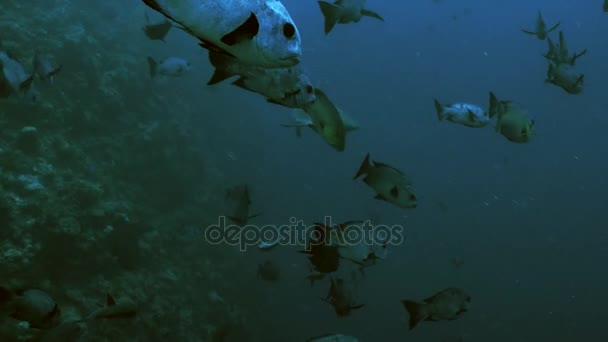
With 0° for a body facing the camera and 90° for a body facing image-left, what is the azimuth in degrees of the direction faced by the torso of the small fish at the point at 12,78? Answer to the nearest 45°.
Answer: approximately 90°

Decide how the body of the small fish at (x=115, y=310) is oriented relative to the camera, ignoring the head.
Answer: to the viewer's right

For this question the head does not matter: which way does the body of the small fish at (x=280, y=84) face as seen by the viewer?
to the viewer's right

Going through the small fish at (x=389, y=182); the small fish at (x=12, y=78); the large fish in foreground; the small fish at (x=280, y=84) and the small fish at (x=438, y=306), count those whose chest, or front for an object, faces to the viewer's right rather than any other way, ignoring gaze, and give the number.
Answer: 4

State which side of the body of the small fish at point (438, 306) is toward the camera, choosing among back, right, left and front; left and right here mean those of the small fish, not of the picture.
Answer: right

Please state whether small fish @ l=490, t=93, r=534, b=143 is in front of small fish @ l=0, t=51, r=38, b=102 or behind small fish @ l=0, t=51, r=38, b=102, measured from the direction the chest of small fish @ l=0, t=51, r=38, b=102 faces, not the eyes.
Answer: behind

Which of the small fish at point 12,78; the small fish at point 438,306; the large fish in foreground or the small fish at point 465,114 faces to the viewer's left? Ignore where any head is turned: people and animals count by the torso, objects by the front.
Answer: the small fish at point 12,78

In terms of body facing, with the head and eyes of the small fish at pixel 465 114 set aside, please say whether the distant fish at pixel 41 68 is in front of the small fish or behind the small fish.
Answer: behind

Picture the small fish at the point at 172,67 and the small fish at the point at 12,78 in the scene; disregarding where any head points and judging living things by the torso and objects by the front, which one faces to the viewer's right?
the small fish at the point at 172,67

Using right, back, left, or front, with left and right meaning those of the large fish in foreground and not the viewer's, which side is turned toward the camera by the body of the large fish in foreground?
right
